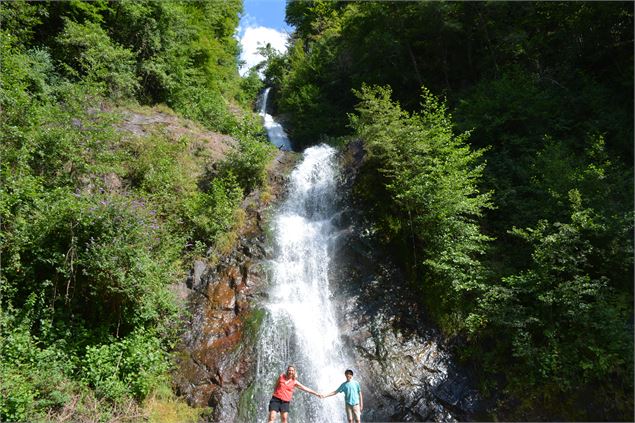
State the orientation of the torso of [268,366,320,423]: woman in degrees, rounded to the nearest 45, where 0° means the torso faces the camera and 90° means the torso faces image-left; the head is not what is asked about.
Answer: approximately 0°

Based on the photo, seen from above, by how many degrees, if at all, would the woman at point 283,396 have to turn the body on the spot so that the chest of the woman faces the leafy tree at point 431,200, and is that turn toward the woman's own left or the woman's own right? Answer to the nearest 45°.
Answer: approximately 135° to the woman's own left

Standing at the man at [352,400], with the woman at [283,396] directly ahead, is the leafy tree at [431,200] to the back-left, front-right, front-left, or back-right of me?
back-right

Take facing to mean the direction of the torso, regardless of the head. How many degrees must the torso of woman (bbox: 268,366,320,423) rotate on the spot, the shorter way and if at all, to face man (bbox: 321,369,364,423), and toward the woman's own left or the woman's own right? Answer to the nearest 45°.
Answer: approximately 90° to the woman's own left
